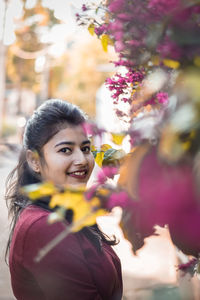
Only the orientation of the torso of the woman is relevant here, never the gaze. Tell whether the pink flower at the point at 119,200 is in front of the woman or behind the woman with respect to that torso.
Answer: in front

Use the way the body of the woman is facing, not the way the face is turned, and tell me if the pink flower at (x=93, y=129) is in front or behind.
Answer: in front

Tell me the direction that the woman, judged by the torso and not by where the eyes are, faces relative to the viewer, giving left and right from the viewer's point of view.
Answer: facing the viewer and to the right of the viewer

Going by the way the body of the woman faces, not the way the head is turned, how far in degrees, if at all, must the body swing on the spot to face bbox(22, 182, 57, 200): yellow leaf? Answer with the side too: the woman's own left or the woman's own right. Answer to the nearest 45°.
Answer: approximately 45° to the woman's own right

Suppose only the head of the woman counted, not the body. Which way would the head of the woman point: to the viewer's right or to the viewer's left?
to the viewer's right
